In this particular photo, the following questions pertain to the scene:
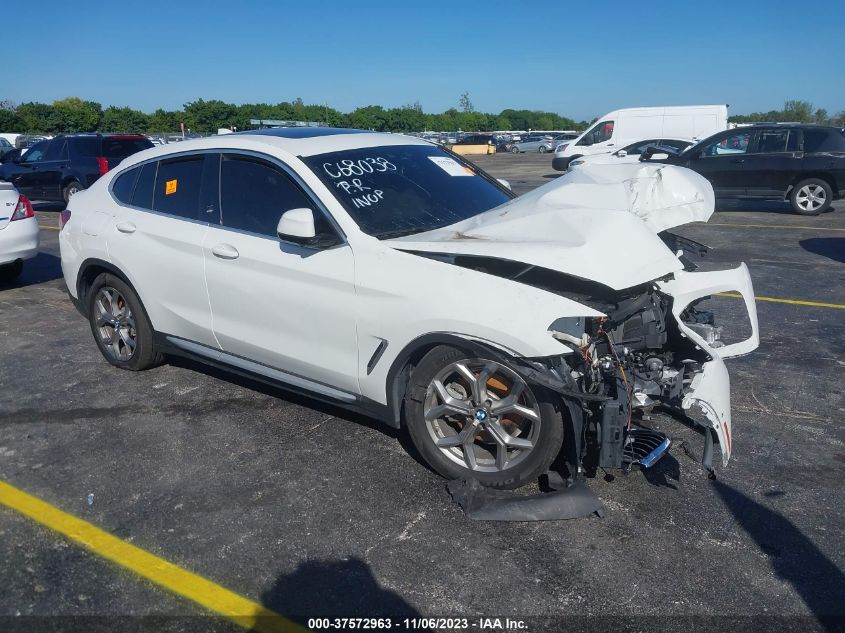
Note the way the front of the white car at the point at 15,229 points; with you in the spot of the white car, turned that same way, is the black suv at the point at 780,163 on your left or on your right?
on your right

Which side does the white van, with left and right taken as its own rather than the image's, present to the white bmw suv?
left

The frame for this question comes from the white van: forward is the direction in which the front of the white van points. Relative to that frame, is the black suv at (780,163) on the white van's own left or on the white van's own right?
on the white van's own left

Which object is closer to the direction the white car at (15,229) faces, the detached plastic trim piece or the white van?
the white van

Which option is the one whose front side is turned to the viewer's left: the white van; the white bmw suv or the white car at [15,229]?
the white van

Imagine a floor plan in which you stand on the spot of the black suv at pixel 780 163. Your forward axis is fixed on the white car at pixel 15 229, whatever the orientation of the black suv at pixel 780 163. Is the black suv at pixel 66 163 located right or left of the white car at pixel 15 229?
right

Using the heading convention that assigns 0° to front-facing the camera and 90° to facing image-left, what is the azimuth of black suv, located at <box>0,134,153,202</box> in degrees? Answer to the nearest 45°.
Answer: approximately 135°

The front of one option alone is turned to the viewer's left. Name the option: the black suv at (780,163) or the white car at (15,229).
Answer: the black suv

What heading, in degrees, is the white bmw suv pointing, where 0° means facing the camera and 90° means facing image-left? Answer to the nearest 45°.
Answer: approximately 315°

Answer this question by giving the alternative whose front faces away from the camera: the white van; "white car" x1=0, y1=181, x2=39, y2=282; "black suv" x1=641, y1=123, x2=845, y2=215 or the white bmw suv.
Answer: the white car

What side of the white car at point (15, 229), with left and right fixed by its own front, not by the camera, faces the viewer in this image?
back

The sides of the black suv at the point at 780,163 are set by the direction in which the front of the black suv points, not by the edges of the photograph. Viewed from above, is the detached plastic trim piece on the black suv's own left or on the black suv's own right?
on the black suv's own left

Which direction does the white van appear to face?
to the viewer's left

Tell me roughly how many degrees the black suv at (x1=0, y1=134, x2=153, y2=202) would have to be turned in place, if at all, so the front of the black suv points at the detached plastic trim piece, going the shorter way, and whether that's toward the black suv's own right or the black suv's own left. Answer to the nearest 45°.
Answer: approximately 135° to the black suv's own left

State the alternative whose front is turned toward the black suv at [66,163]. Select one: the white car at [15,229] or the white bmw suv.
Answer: the white car

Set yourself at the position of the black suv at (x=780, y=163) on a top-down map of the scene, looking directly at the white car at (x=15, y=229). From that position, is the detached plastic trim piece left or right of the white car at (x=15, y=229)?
left

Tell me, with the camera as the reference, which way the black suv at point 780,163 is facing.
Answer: facing to the left of the viewer

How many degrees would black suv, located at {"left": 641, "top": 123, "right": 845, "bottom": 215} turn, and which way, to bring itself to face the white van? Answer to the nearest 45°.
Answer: approximately 90° to its right

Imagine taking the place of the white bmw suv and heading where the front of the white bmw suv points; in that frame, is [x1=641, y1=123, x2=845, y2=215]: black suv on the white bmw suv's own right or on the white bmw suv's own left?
on the white bmw suv's own left
